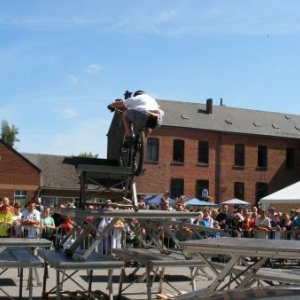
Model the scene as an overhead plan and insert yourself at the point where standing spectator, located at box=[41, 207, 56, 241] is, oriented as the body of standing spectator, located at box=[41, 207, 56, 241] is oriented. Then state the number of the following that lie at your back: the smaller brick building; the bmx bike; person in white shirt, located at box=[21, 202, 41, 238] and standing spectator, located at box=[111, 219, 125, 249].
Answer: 1

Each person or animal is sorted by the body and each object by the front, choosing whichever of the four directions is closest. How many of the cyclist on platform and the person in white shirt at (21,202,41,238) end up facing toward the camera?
1

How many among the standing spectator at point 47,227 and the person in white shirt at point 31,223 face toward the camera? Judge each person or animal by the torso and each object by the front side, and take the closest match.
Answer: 2

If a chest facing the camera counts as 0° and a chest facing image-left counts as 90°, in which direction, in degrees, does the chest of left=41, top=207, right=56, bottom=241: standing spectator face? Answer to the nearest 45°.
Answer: approximately 0°

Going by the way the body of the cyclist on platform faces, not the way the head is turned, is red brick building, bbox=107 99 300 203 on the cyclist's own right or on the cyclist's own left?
on the cyclist's own right

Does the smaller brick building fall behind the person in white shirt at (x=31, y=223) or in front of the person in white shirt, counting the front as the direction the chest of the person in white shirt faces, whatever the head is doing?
behind

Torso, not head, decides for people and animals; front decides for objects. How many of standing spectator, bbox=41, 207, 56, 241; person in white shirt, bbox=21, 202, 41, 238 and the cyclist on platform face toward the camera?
2

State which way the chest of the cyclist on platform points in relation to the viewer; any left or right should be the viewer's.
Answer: facing away from the viewer and to the left of the viewer
